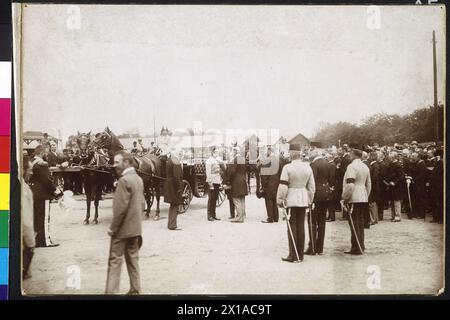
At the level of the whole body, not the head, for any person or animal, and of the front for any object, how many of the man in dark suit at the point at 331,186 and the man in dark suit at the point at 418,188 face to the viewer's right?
0

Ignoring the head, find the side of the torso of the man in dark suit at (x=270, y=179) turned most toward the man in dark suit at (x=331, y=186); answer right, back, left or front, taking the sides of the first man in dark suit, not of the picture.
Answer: back

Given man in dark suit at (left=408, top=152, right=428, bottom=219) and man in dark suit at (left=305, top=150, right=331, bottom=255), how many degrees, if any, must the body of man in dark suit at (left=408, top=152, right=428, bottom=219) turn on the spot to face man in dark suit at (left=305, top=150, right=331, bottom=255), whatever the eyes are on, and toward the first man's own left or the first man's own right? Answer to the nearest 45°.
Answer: approximately 45° to the first man's own left

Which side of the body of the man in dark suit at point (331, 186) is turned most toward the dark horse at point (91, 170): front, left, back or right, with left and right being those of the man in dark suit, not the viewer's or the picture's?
front

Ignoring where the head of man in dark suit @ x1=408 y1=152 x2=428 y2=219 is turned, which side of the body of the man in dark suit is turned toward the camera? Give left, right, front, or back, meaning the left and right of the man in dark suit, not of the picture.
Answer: left

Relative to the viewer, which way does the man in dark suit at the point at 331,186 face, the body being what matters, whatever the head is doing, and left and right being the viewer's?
facing to the left of the viewer

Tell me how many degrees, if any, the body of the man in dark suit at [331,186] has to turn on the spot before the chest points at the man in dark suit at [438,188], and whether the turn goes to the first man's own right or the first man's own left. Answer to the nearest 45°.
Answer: approximately 180°

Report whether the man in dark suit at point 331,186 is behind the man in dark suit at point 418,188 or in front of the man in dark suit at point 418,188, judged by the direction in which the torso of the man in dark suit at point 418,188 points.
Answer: in front

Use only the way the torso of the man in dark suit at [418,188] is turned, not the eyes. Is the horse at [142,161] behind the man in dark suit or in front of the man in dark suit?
in front

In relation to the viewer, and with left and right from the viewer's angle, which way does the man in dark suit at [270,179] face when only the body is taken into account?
facing to the left of the viewer
